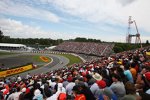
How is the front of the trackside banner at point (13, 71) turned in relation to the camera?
facing the viewer and to the right of the viewer
